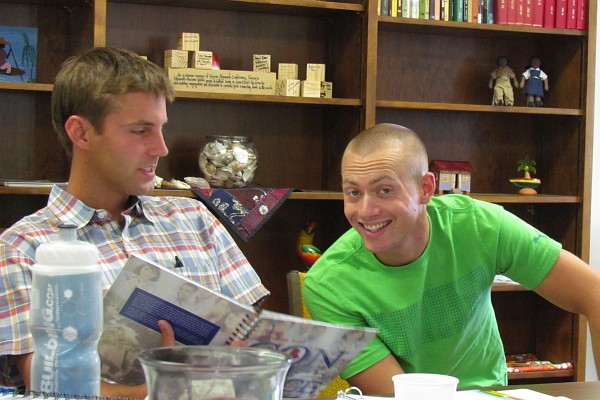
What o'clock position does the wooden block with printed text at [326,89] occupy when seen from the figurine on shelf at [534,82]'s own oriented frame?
The wooden block with printed text is roughly at 2 o'clock from the figurine on shelf.

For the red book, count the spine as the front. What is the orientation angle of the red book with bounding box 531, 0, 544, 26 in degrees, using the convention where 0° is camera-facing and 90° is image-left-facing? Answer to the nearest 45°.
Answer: approximately 0°

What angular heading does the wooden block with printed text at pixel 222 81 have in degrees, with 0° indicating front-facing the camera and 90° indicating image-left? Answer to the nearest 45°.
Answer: approximately 0°

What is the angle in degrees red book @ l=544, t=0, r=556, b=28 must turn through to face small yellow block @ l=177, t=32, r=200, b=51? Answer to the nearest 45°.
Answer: approximately 45° to its right

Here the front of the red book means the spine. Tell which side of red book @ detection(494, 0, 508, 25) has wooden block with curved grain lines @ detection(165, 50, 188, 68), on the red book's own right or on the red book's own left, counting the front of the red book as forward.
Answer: on the red book's own right
